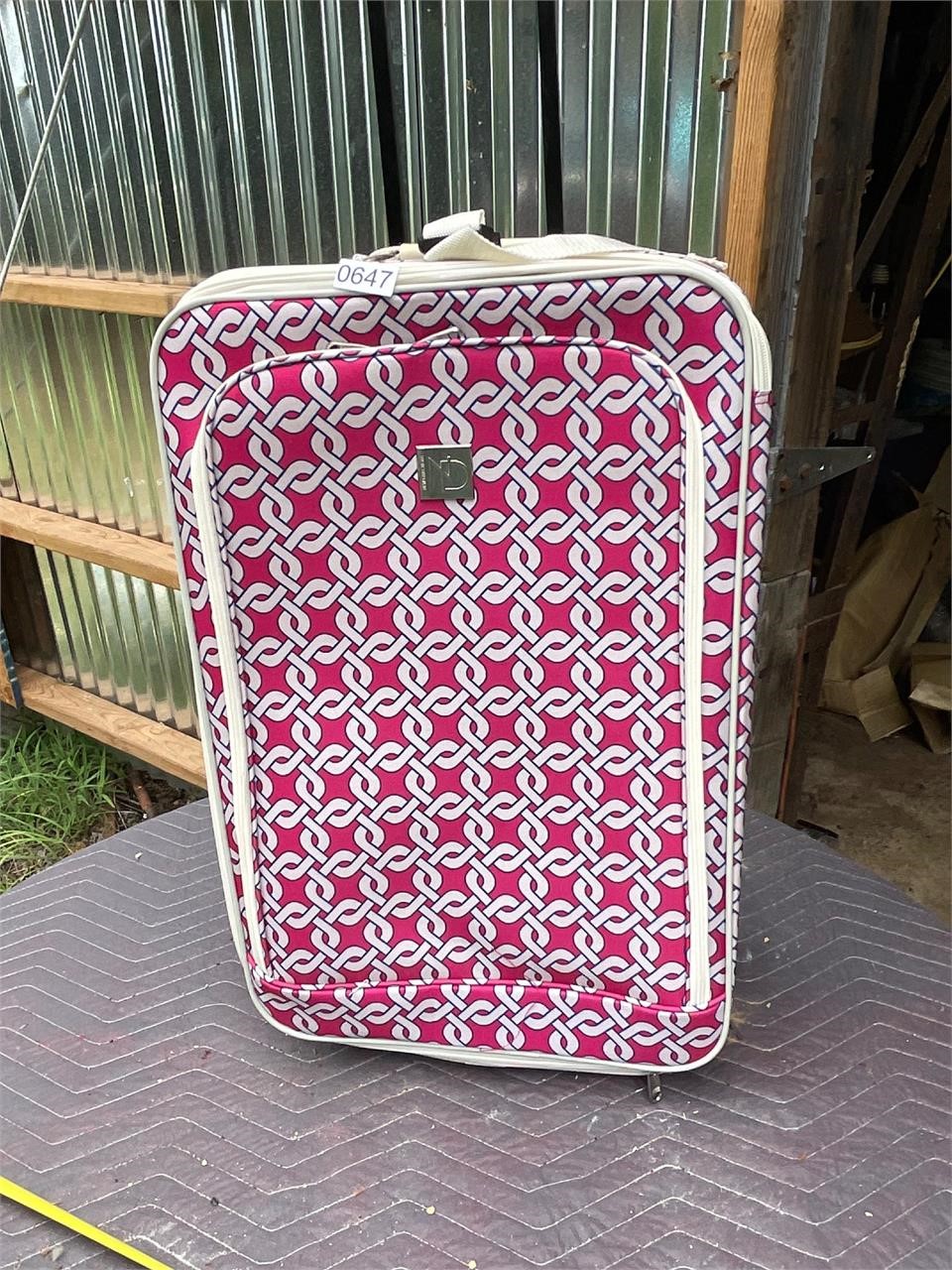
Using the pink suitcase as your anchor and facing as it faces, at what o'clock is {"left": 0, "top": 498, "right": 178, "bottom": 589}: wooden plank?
The wooden plank is roughly at 5 o'clock from the pink suitcase.

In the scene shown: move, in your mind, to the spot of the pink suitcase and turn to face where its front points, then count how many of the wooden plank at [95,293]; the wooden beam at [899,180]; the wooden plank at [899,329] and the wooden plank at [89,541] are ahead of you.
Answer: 0

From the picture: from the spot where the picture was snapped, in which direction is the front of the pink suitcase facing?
facing the viewer

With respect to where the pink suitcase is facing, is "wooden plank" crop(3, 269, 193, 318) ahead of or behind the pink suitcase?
behind

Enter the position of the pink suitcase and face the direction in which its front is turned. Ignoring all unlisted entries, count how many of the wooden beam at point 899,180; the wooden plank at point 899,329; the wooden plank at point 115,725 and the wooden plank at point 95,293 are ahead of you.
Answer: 0

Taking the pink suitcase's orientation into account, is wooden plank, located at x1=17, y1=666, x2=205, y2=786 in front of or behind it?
behind

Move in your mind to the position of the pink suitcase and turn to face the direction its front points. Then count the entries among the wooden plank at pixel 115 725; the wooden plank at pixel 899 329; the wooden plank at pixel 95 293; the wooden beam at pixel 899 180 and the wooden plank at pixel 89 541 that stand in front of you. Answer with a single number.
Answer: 0

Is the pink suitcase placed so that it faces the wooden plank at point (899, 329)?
no

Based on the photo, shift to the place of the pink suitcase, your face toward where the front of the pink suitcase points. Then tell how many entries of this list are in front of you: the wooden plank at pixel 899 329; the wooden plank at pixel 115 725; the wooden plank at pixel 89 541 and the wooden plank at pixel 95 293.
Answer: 0

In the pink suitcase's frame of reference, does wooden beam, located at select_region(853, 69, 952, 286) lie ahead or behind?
behind
